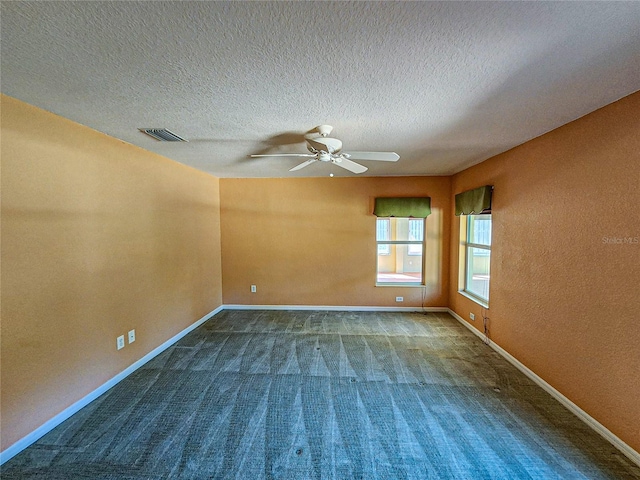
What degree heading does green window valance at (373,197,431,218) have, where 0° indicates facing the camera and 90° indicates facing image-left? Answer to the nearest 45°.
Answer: approximately 0°

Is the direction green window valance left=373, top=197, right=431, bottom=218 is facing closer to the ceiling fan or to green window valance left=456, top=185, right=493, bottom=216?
the ceiling fan

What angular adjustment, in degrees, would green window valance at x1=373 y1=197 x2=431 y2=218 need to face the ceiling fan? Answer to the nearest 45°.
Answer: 0° — it already faces it

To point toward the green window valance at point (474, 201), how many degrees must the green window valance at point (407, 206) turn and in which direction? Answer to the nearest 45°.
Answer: approximately 45° to its left
